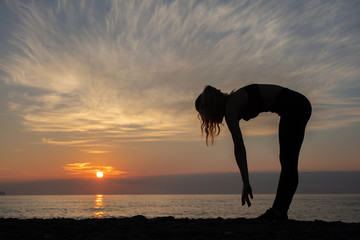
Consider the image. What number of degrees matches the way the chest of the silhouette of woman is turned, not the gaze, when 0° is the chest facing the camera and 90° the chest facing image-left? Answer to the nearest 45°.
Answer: approximately 90°
